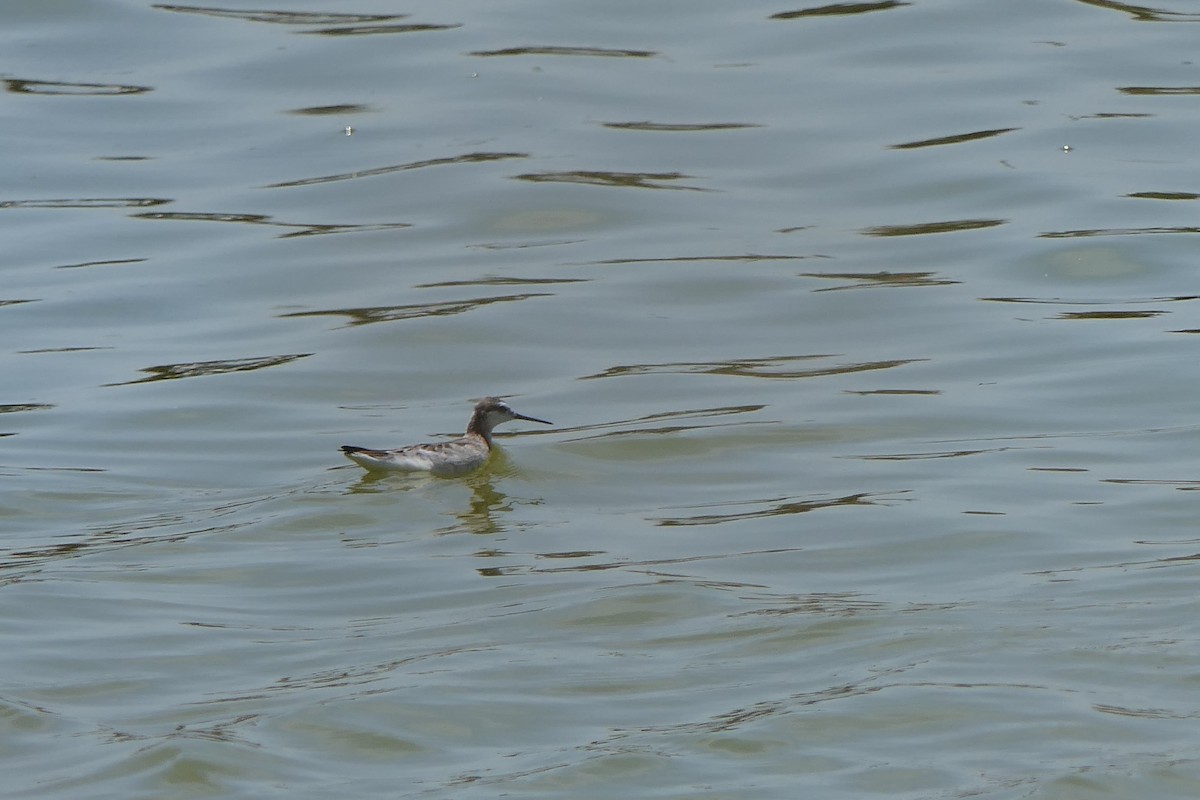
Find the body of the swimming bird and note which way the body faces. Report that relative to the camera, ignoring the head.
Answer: to the viewer's right
